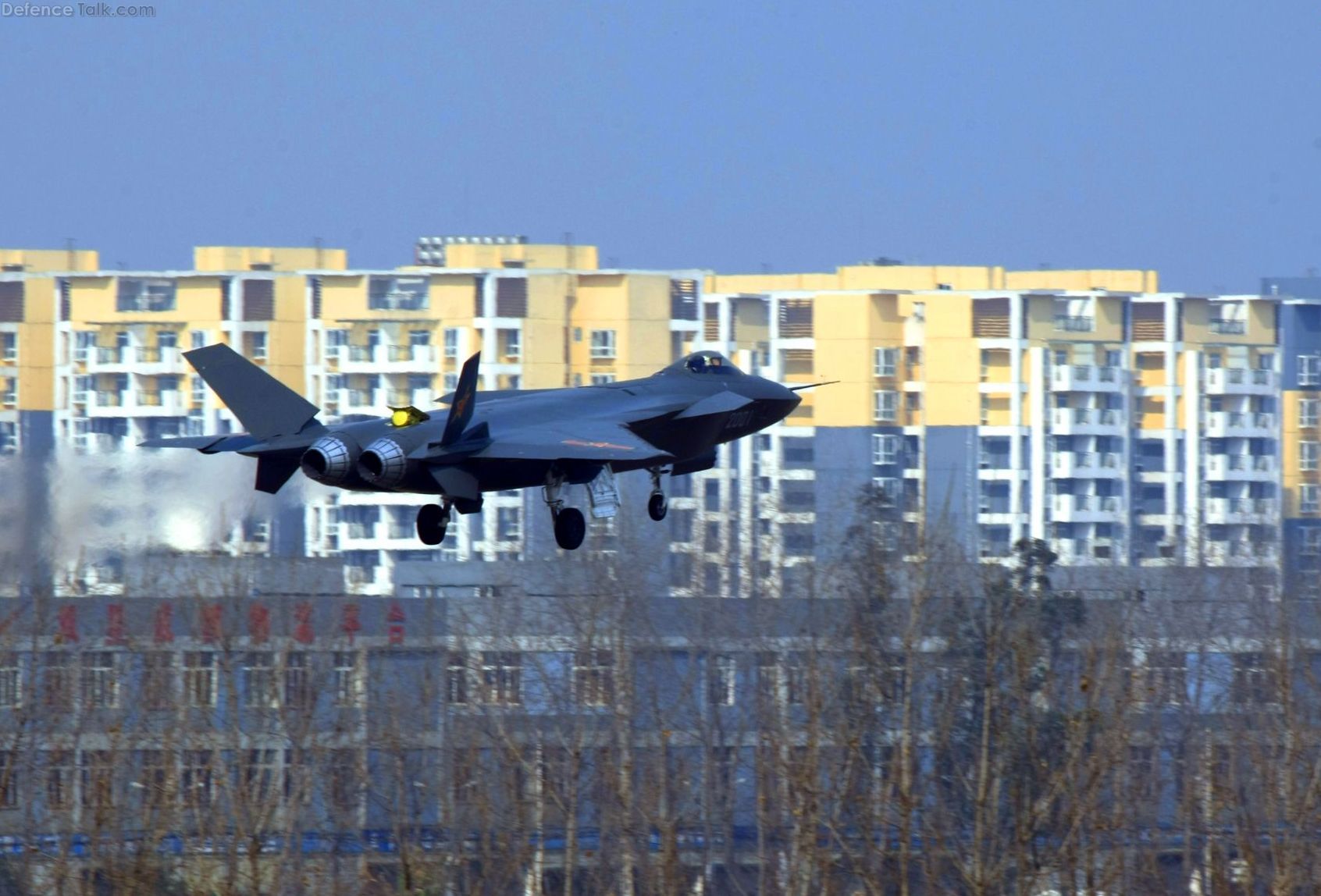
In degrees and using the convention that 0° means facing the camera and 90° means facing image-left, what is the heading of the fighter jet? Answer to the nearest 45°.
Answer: approximately 225°
